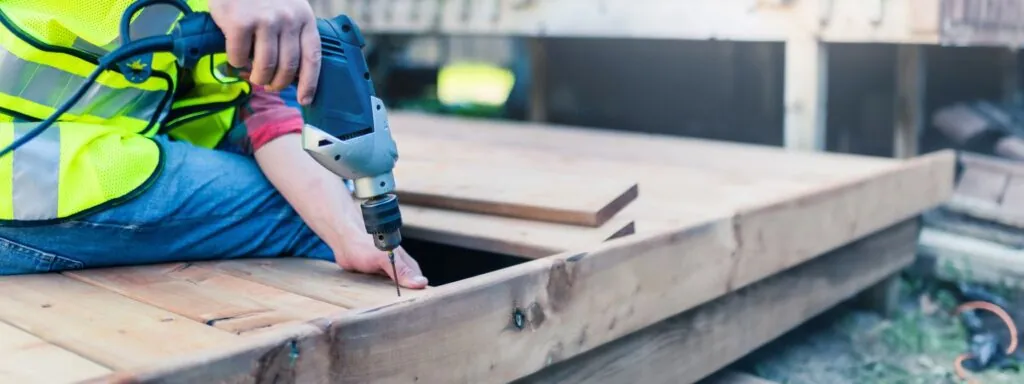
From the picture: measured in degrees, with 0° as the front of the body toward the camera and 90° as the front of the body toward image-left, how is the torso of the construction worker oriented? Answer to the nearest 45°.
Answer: approximately 270°

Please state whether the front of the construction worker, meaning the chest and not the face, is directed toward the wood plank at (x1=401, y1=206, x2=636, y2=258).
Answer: yes

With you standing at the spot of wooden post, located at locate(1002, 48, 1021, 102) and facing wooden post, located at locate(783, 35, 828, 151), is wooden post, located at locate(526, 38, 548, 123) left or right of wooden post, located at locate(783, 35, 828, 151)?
right

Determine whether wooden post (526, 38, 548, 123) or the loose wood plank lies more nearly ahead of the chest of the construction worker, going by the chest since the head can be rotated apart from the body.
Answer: the loose wood plank

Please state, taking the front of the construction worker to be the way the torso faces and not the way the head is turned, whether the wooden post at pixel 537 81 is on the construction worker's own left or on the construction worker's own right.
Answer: on the construction worker's own left
